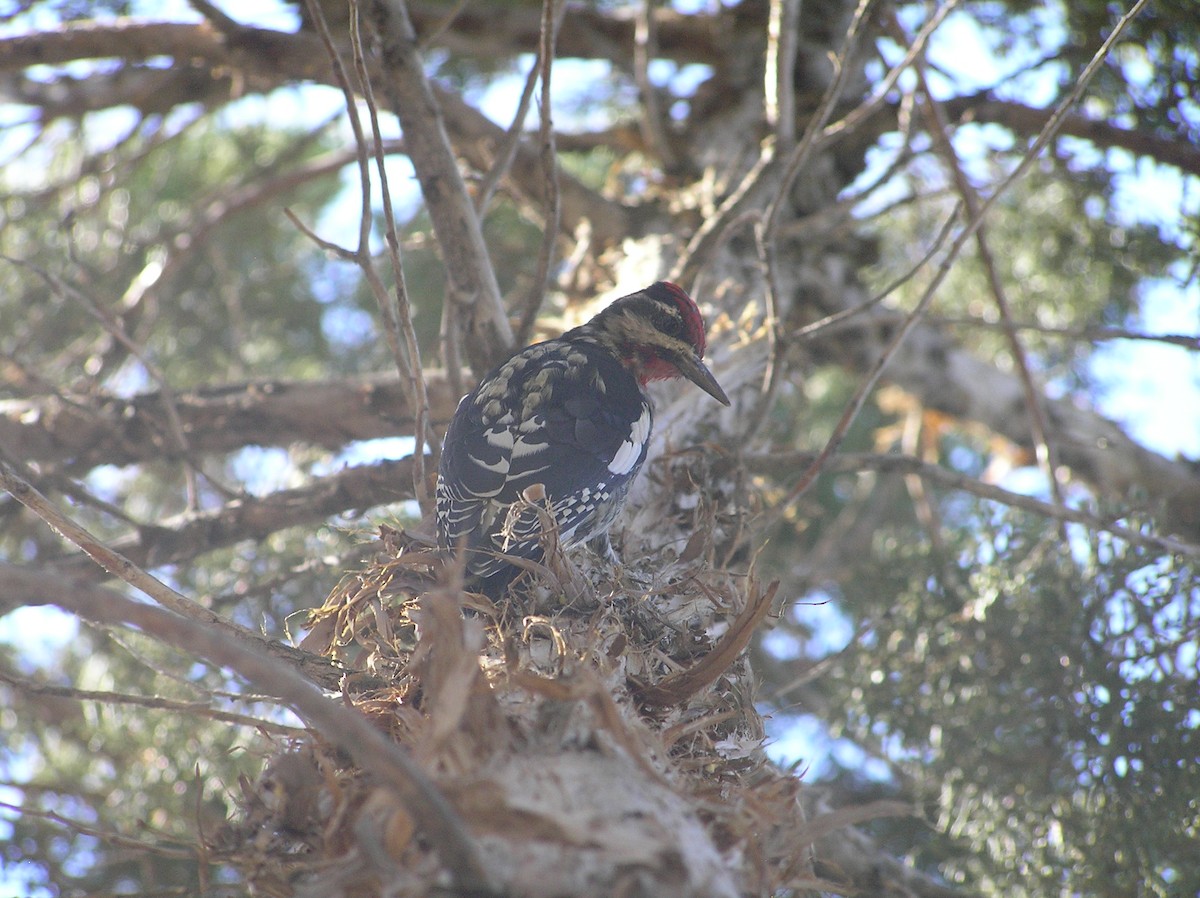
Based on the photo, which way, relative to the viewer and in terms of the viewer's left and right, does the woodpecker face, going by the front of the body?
facing away from the viewer and to the right of the viewer
